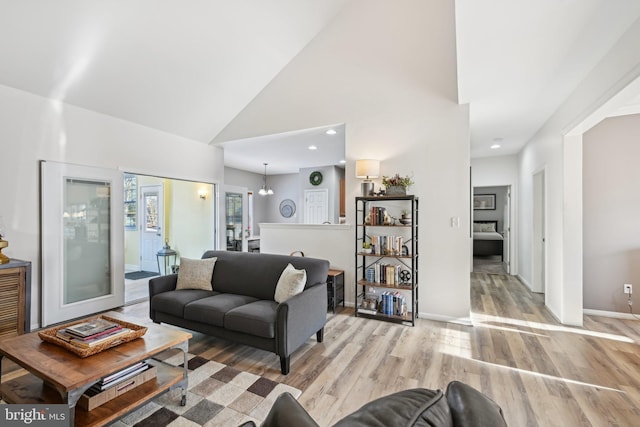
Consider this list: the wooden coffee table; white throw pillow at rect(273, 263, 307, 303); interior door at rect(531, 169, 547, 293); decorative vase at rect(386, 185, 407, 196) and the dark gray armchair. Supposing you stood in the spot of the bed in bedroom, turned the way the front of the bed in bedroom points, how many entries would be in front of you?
5

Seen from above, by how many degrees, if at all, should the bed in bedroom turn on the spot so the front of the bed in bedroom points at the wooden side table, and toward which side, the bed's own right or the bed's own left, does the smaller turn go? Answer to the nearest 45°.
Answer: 0° — it already faces it

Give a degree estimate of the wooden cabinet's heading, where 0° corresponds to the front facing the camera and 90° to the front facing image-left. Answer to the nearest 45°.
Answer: approximately 315°

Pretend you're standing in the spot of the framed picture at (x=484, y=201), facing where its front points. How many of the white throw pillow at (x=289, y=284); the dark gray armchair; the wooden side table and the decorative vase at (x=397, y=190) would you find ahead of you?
4

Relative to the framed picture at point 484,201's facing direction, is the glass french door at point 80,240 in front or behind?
in front

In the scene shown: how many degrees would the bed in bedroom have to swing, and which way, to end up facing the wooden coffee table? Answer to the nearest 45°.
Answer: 0° — it already faces it

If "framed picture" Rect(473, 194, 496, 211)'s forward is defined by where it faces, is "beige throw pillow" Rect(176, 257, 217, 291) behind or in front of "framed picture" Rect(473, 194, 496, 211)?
in front

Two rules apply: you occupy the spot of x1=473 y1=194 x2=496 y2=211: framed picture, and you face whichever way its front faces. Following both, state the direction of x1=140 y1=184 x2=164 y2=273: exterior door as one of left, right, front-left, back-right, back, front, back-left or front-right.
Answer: front-right

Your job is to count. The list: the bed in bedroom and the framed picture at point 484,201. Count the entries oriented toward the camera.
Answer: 2

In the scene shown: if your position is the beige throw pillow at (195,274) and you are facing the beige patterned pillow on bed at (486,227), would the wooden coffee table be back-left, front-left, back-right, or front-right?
back-right

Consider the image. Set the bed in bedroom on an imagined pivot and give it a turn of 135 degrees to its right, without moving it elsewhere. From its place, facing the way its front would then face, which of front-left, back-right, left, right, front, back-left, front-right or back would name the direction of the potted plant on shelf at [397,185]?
back-left

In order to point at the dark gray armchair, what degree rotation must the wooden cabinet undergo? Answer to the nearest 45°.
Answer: approximately 45° to its right

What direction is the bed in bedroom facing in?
toward the camera

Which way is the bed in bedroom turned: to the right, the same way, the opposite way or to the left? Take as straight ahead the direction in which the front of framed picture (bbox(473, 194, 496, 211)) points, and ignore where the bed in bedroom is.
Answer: the same way

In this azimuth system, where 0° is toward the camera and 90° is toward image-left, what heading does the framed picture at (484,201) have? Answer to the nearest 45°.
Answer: approximately 0°

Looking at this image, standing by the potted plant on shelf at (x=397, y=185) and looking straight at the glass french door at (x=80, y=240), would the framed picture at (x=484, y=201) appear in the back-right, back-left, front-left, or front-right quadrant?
back-right

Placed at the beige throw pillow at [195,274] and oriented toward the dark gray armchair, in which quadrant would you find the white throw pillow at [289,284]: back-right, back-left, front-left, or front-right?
front-left
